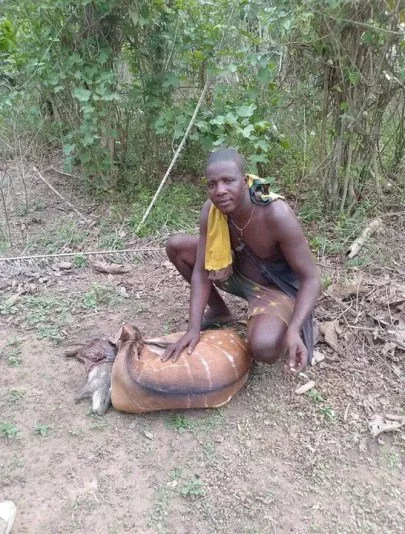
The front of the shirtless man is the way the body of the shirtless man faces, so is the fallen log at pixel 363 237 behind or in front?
behind

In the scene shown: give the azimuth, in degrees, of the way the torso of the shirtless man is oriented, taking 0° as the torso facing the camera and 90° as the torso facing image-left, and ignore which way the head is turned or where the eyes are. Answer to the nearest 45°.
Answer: approximately 45°

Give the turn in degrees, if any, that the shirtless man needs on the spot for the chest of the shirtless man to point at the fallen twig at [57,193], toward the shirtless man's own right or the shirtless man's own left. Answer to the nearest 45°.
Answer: approximately 90° to the shirtless man's own right

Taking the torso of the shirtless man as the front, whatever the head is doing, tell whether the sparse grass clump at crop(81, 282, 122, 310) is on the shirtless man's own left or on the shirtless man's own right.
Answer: on the shirtless man's own right

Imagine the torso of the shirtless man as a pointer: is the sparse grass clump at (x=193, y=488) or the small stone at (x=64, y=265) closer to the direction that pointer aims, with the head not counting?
the sparse grass clump

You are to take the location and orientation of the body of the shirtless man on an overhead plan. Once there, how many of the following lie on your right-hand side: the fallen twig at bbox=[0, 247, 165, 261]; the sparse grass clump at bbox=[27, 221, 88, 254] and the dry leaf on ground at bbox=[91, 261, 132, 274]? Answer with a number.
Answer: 3

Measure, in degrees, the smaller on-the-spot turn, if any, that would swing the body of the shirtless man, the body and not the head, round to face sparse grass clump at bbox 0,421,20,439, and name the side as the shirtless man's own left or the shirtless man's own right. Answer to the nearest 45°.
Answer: approximately 45° to the shirtless man's own right

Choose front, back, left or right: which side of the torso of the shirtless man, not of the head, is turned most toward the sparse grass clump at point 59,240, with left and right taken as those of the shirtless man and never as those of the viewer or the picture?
right

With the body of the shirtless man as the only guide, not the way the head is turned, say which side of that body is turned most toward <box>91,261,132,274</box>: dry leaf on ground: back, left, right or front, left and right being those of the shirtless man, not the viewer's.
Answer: right

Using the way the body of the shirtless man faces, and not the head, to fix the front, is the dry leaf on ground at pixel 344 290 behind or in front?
behind
